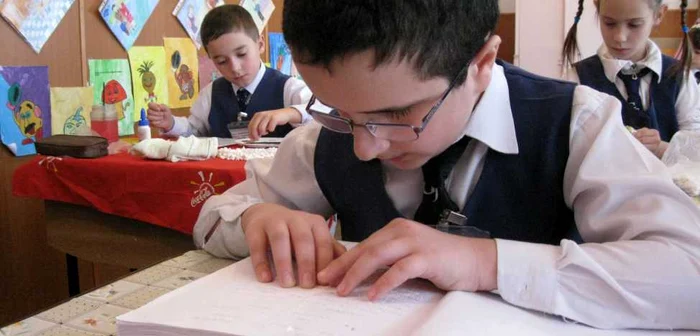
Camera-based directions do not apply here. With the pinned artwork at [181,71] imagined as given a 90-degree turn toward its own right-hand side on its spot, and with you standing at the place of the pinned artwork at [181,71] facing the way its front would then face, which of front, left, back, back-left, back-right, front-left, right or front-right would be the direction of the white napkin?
left

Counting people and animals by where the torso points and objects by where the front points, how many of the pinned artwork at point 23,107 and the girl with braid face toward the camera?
2

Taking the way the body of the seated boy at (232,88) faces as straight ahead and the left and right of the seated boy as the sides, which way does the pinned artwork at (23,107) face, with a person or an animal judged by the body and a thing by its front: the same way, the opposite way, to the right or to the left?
the same way

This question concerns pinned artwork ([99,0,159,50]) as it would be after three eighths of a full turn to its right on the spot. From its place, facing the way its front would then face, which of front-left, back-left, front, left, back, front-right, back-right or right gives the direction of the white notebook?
back-left

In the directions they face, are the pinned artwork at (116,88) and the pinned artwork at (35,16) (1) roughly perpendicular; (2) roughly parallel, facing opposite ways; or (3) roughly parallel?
roughly parallel

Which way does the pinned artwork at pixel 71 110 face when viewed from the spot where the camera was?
facing the viewer

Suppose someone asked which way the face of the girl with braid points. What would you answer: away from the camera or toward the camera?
toward the camera

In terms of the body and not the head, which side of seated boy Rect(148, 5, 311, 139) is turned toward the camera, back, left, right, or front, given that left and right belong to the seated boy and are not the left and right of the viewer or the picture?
front

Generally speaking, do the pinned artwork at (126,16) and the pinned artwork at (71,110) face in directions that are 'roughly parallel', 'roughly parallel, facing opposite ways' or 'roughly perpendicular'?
roughly parallel

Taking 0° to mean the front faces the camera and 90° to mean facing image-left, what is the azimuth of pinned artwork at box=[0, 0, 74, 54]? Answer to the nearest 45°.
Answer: approximately 0°

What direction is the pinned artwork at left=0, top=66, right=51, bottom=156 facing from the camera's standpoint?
toward the camera

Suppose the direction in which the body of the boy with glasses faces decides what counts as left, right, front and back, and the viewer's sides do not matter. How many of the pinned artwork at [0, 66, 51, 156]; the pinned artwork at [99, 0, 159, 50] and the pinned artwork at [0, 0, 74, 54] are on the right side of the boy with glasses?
3
